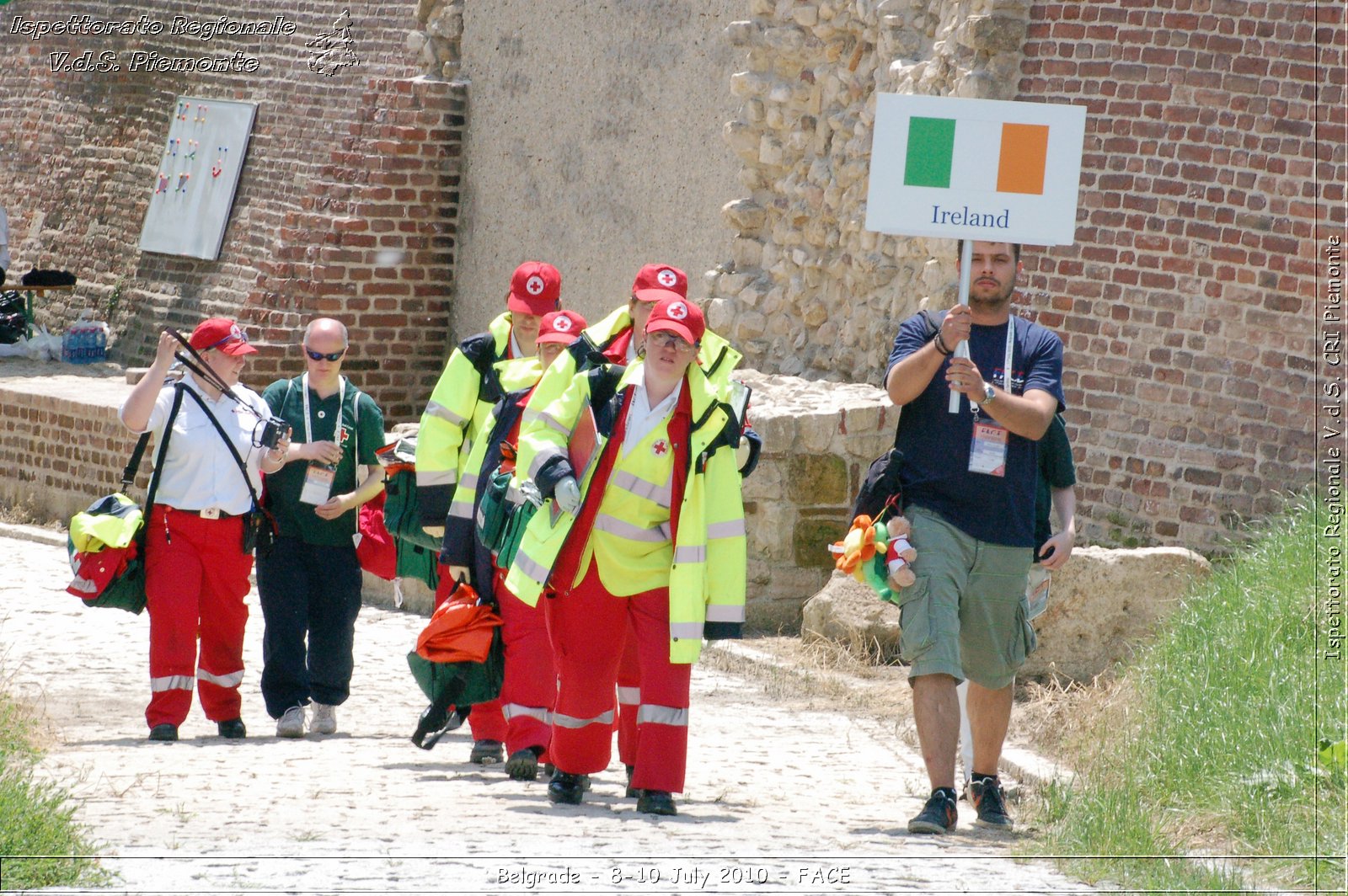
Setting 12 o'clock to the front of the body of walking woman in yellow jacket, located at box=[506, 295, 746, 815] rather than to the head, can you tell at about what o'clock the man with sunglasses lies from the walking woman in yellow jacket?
The man with sunglasses is roughly at 5 o'clock from the walking woman in yellow jacket.

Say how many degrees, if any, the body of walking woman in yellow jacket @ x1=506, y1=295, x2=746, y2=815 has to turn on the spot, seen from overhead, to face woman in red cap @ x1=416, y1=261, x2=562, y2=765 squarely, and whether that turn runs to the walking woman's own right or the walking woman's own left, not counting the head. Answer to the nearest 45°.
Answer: approximately 135° to the walking woman's own right

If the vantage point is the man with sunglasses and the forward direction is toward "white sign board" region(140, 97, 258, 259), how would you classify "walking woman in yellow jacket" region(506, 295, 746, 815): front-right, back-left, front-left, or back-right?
back-right

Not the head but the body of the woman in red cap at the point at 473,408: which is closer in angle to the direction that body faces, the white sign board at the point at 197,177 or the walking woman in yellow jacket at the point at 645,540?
the walking woman in yellow jacket

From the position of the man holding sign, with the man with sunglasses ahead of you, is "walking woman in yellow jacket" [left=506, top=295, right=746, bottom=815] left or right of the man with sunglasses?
left

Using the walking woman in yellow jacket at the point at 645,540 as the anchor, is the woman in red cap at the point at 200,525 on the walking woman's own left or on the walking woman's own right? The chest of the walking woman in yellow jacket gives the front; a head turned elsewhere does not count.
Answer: on the walking woman's own right

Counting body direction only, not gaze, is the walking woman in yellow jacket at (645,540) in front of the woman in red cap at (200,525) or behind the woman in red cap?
in front

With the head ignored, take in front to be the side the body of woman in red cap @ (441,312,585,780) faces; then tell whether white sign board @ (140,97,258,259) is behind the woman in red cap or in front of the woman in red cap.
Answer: behind

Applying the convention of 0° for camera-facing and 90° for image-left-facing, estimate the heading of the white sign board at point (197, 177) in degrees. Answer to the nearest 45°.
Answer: approximately 0°
